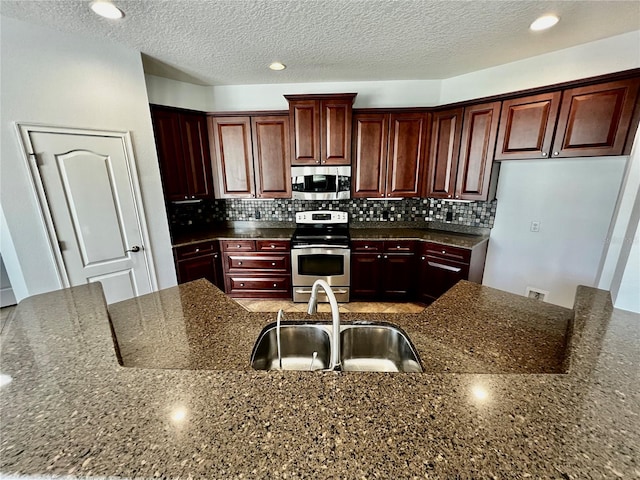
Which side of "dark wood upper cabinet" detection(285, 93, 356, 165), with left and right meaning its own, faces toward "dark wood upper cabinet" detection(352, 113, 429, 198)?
left

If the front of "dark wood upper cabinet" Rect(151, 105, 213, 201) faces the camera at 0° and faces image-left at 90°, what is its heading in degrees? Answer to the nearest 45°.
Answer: approximately 315°

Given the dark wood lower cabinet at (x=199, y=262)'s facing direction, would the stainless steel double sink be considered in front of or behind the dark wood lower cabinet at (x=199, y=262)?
in front

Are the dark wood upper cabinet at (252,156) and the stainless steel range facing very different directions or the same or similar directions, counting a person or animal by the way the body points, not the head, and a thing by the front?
same or similar directions

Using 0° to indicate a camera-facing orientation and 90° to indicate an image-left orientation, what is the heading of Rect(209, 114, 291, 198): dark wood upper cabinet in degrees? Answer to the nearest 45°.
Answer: approximately 0°

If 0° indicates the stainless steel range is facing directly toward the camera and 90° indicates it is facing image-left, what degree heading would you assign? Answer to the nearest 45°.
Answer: approximately 0°

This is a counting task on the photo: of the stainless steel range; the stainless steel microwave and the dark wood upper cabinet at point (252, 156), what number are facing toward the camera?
3

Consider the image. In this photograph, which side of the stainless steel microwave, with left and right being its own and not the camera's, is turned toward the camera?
front

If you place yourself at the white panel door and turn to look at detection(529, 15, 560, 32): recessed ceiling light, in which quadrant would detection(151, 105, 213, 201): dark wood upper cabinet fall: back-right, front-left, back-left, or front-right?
front-left

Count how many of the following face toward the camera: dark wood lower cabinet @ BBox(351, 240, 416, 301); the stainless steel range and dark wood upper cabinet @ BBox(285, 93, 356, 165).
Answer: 3

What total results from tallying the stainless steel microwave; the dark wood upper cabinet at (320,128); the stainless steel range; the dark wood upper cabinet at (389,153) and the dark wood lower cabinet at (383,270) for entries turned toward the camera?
5

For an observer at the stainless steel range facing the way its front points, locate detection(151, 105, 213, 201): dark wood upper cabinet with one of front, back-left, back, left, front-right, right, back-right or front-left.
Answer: right

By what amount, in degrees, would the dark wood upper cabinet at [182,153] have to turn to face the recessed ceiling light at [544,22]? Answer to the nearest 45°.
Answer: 0° — it already faces it

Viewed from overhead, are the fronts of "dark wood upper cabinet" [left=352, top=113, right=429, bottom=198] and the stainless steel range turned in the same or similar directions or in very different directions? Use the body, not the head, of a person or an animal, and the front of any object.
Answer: same or similar directions

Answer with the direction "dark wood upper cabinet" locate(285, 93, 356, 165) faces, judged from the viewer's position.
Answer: facing the viewer

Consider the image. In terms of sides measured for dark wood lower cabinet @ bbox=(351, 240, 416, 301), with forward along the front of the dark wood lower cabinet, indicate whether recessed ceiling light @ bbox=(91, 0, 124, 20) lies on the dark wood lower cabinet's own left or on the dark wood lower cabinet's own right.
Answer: on the dark wood lower cabinet's own right
